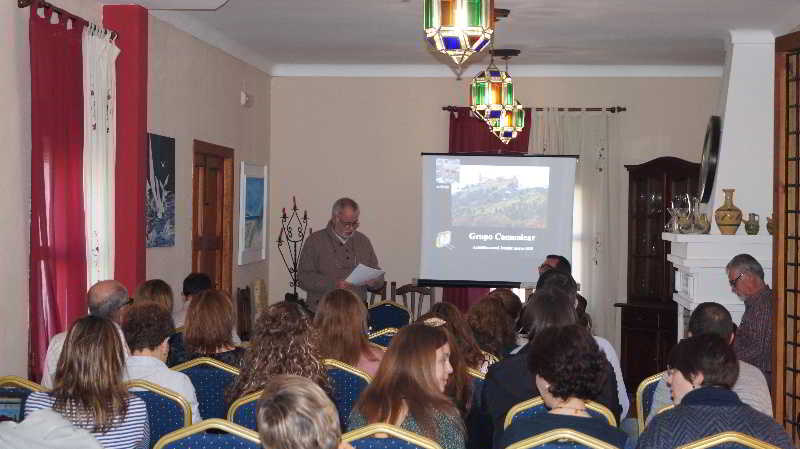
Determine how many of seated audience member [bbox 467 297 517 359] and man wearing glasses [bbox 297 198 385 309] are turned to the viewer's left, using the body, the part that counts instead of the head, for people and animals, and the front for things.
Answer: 0

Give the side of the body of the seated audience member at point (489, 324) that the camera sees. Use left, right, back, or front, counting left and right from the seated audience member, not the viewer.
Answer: back

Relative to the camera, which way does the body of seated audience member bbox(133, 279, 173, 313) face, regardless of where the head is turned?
away from the camera

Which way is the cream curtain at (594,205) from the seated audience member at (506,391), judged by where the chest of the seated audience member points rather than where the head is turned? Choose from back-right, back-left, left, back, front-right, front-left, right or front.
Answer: front

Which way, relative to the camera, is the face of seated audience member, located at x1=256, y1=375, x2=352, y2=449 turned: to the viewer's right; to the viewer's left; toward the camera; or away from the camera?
away from the camera

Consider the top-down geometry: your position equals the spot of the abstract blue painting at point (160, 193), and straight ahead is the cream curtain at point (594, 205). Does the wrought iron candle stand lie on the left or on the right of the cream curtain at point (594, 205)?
left

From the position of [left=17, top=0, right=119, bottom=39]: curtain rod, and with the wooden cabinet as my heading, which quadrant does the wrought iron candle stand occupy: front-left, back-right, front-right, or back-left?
front-left

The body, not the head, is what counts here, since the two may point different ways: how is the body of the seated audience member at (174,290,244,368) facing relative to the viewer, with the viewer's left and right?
facing away from the viewer

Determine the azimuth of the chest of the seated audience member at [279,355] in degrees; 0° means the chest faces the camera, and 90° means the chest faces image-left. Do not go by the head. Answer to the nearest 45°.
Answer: approximately 180°

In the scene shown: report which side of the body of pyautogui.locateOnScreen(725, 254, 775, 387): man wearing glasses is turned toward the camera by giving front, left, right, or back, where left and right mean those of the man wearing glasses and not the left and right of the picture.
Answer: left

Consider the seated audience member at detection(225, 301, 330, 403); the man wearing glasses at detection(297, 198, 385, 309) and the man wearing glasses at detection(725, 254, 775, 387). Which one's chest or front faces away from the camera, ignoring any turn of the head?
the seated audience member

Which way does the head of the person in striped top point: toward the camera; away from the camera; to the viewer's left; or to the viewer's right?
away from the camera

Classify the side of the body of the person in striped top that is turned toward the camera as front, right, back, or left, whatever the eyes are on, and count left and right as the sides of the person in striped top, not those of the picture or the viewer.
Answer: back

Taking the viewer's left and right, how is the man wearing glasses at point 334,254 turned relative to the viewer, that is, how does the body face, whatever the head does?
facing the viewer and to the right of the viewer

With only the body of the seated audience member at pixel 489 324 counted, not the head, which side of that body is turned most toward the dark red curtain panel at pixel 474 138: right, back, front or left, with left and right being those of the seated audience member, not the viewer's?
front

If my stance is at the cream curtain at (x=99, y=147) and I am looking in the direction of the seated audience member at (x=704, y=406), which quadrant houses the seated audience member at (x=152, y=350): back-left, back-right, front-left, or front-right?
front-right

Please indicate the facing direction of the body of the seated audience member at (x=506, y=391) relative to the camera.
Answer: away from the camera
